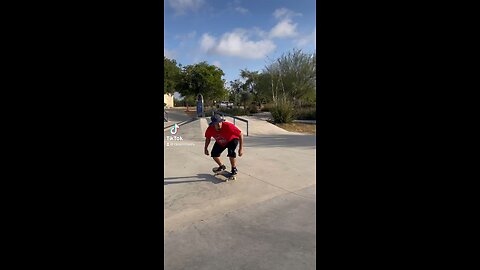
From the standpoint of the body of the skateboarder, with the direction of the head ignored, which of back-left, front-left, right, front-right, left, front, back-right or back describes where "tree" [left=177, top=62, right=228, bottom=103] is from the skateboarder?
back-right

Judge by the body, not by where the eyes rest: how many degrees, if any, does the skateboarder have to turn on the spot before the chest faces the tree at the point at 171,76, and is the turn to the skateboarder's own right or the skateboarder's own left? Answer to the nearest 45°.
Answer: approximately 135° to the skateboarder's own right

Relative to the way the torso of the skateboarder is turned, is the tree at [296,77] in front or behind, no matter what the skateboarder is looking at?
behind

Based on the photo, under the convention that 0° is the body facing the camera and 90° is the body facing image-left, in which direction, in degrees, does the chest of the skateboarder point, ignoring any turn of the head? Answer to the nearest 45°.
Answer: approximately 45°
